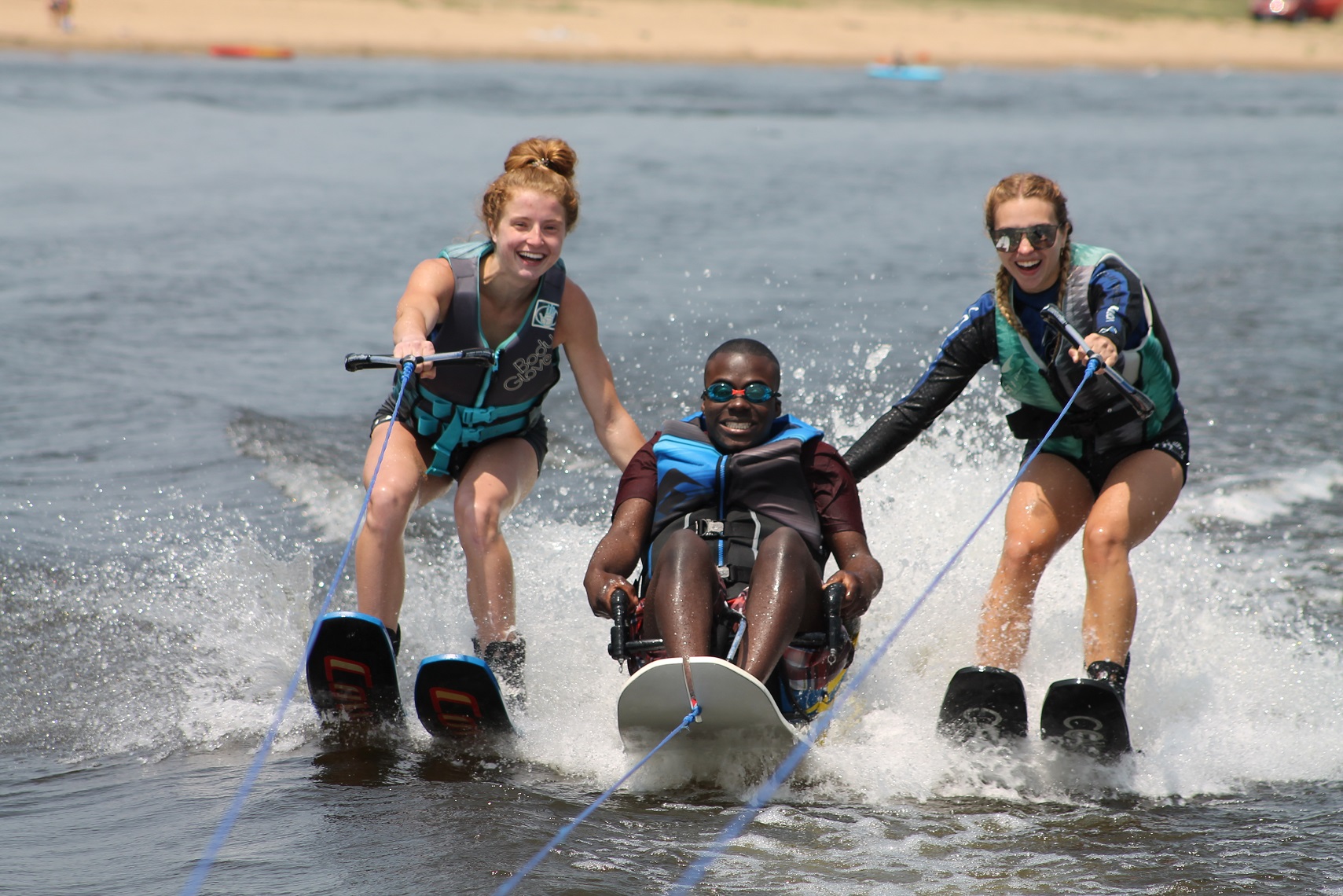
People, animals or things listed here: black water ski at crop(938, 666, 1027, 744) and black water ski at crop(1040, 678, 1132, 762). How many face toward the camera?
2

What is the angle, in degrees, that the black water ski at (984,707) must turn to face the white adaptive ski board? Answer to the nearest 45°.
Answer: approximately 45° to its right

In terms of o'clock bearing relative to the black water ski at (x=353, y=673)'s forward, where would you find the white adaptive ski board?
The white adaptive ski board is roughly at 10 o'clock from the black water ski.

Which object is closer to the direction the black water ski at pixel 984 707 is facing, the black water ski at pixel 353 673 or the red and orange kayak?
the black water ski

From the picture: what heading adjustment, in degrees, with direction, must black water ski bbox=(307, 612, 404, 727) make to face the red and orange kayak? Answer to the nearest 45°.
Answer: approximately 180°

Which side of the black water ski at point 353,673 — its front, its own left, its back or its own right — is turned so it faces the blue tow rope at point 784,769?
left

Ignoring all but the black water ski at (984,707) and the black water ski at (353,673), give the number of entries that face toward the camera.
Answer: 2

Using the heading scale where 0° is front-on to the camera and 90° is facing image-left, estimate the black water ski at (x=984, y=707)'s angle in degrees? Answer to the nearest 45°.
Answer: approximately 0°

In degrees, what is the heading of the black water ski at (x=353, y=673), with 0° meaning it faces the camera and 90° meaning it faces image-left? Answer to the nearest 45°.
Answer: approximately 0°

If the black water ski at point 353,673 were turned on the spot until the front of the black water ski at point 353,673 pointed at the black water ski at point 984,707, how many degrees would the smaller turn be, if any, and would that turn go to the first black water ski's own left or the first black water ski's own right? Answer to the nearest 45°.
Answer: approximately 90° to the first black water ski's own left

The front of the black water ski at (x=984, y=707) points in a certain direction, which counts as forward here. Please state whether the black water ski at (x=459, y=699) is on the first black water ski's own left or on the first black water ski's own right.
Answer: on the first black water ski's own right
